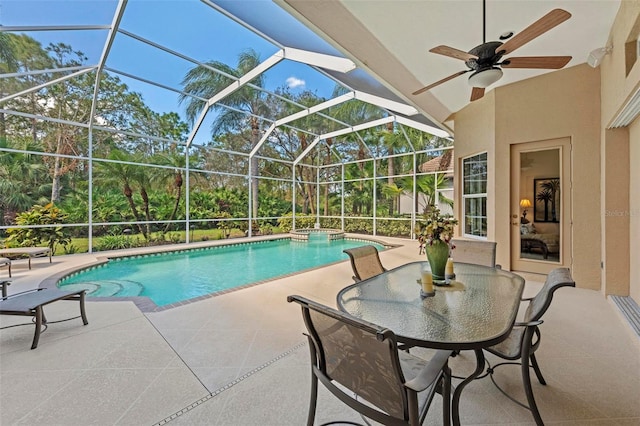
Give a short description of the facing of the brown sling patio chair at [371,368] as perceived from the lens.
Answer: facing away from the viewer and to the right of the viewer

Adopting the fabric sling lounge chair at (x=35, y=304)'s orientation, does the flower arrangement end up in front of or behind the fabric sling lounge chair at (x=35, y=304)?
in front

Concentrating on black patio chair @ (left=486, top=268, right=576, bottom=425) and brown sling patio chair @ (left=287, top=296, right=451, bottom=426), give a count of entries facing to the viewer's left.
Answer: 1

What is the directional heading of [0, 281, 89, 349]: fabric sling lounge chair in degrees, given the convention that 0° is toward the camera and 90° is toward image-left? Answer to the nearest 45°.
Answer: approximately 315°

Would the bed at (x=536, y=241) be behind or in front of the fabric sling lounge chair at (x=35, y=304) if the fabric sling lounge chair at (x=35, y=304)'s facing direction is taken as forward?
in front

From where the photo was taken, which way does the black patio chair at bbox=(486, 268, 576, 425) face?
to the viewer's left

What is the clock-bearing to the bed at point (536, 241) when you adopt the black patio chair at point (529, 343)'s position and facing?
The bed is roughly at 3 o'clock from the black patio chair.

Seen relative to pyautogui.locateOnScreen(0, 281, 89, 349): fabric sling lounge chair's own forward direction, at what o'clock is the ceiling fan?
The ceiling fan is roughly at 12 o'clock from the fabric sling lounge chair.

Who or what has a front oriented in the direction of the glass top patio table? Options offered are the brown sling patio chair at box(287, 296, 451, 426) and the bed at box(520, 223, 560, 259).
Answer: the brown sling patio chair
